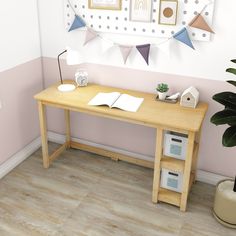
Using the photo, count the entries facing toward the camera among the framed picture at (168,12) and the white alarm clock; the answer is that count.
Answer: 2

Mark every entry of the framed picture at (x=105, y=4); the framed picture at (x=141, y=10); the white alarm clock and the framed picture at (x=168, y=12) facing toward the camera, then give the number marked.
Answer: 4

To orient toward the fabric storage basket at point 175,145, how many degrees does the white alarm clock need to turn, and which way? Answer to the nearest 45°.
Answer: approximately 45° to its left

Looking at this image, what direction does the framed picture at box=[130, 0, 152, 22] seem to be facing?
toward the camera

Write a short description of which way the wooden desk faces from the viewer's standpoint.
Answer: facing the viewer and to the left of the viewer

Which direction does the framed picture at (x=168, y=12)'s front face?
toward the camera

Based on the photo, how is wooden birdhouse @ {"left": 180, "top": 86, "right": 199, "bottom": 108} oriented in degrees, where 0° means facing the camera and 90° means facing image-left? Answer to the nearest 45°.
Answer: approximately 45°

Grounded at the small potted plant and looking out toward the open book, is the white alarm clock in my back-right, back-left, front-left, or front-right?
front-right

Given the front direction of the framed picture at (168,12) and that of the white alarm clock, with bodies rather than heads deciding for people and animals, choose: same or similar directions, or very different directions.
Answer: same or similar directions
